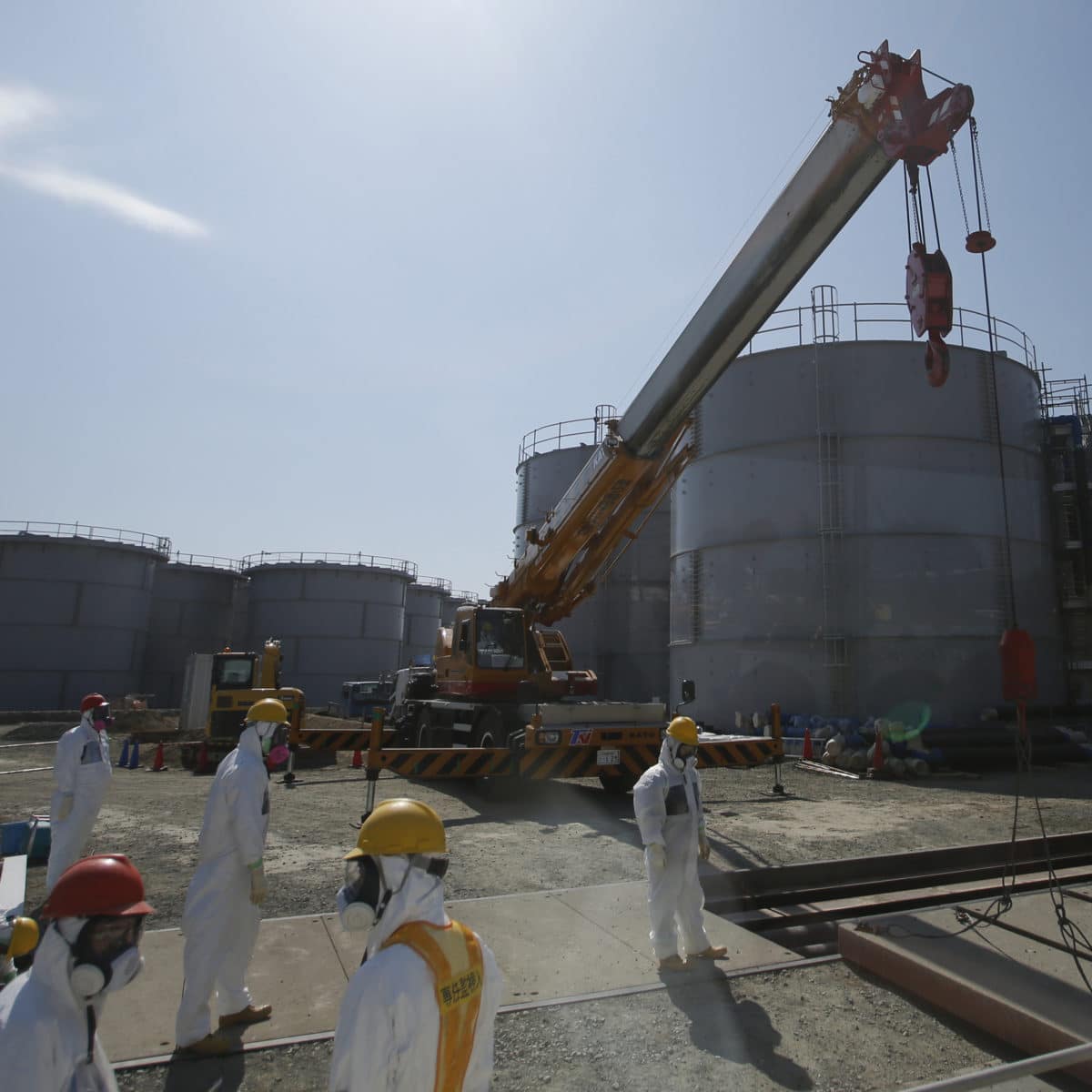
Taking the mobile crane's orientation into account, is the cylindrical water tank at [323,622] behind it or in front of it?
behind

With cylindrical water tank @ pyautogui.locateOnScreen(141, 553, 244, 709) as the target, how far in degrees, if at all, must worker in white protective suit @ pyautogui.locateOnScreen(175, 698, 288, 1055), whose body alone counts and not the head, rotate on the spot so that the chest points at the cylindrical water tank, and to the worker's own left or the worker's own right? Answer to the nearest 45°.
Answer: approximately 90° to the worker's own left

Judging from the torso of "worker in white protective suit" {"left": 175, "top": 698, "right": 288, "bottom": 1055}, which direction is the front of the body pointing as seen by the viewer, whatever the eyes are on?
to the viewer's right

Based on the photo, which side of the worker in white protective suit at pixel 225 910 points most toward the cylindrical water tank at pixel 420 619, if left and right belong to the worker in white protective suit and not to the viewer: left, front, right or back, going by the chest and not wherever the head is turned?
left

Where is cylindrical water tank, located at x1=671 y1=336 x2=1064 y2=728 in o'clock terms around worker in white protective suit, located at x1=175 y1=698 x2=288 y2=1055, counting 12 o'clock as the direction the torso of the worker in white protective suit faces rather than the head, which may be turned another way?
The cylindrical water tank is roughly at 11 o'clock from the worker in white protective suit.

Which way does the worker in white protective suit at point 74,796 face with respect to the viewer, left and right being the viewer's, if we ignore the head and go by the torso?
facing the viewer and to the right of the viewer

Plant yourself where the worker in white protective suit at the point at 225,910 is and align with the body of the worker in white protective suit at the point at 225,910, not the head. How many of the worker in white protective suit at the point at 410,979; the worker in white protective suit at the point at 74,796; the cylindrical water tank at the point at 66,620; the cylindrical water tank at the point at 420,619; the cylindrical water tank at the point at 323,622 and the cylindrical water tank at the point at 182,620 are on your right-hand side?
1

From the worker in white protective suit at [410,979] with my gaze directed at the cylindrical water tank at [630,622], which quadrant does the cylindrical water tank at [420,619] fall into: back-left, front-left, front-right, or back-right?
front-left

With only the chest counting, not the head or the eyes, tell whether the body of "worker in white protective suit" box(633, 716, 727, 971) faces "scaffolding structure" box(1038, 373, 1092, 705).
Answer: no

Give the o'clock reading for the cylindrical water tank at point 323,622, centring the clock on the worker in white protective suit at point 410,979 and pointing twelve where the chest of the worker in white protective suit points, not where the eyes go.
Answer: The cylindrical water tank is roughly at 1 o'clock from the worker in white protective suit.

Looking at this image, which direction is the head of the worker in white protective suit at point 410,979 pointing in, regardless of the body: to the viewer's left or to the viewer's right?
to the viewer's left

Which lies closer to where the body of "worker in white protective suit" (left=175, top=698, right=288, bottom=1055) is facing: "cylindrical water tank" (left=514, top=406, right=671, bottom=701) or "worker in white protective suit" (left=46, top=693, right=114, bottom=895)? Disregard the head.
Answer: the cylindrical water tank

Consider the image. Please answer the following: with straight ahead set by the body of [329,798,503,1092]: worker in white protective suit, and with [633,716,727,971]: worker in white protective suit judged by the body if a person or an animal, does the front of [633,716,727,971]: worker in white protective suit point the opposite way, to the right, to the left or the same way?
the opposite way

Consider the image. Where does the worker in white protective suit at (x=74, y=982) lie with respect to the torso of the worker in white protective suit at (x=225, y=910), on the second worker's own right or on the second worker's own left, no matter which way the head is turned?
on the second worker's own right

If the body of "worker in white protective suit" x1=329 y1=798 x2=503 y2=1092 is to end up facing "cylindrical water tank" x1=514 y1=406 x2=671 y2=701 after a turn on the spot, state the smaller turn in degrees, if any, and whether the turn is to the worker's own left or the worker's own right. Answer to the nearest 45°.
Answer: approximately 45° to the worker's own right
